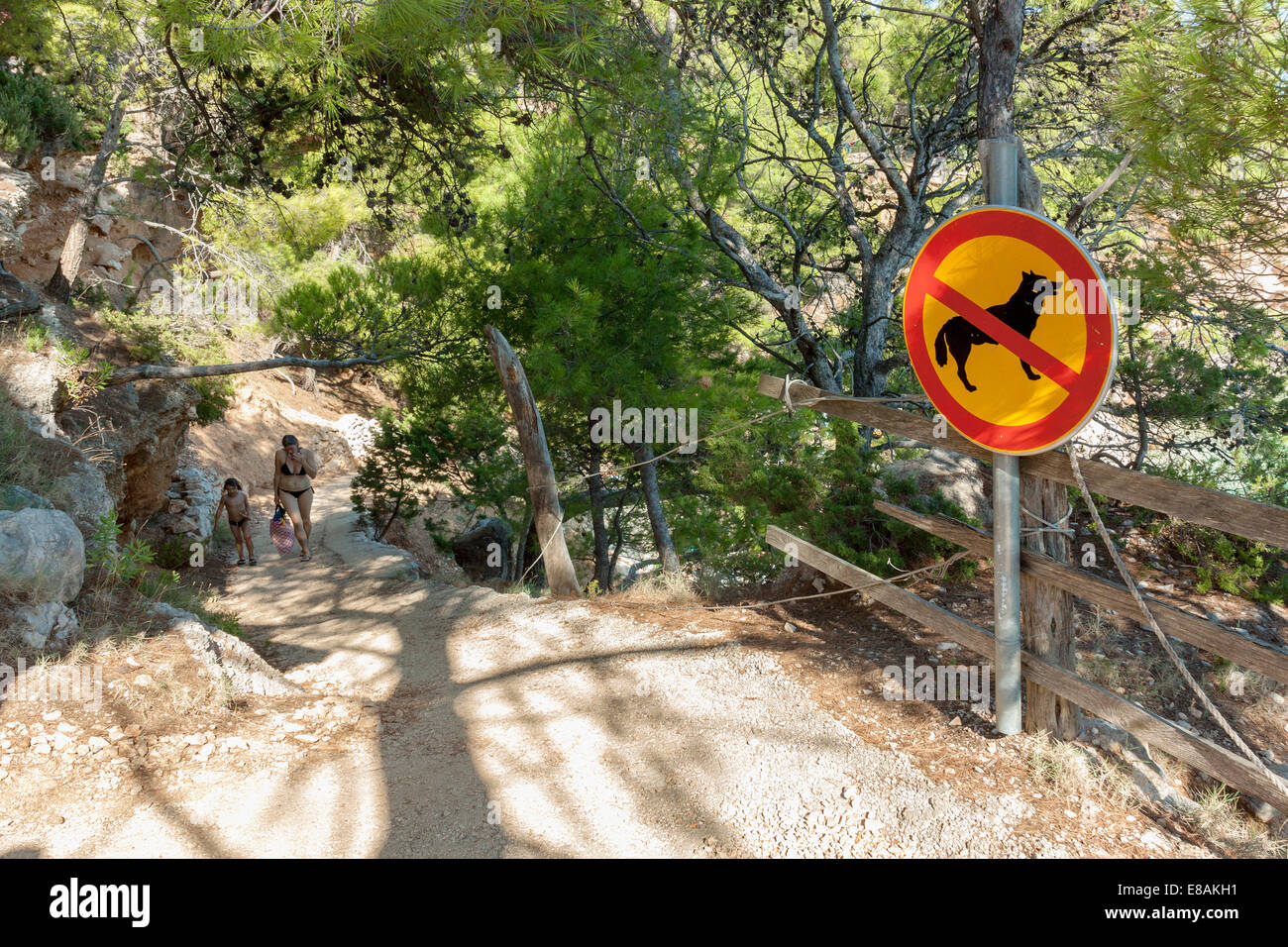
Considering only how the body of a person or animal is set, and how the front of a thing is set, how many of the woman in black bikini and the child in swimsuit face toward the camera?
2

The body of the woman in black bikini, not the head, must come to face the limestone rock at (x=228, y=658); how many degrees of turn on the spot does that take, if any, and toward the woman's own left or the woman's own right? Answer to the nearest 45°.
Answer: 0° — they already face it

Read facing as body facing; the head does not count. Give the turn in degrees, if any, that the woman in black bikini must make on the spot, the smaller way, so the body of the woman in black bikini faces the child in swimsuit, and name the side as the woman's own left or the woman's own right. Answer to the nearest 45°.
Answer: approximately 135° to the woman's own right

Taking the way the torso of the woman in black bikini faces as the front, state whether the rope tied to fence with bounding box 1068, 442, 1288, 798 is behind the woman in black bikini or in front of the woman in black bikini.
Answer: in front

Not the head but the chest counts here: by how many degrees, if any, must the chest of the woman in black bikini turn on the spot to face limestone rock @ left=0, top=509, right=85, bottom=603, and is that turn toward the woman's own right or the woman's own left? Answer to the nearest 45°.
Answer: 0° — they already face it

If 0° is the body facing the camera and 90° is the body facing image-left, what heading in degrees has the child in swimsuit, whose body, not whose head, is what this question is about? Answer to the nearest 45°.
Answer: approximately 0°

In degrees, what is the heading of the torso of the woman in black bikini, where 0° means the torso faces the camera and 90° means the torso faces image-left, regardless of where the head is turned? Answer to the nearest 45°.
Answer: approximately 0°

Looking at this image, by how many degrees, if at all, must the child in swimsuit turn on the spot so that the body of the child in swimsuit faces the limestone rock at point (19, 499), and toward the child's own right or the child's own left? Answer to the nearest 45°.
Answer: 0° — they already face it
